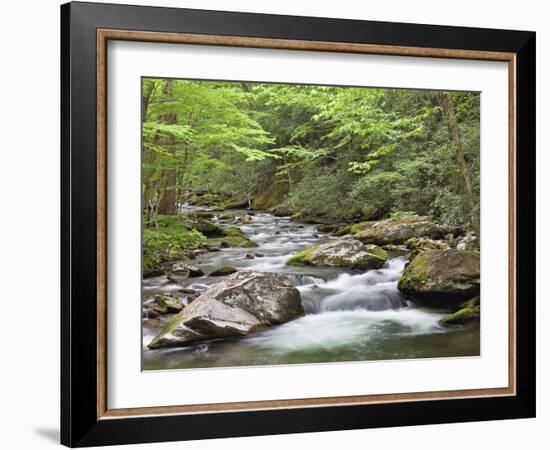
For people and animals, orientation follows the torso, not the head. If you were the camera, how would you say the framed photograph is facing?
facing the viewer and to the right of the viewer
